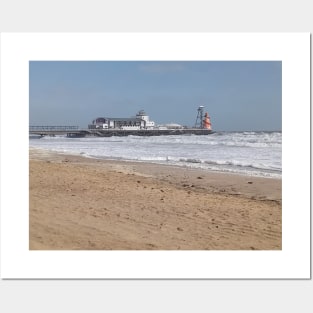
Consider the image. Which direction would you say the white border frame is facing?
toward the camera
